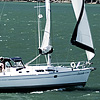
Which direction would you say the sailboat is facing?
to the viewer's right
